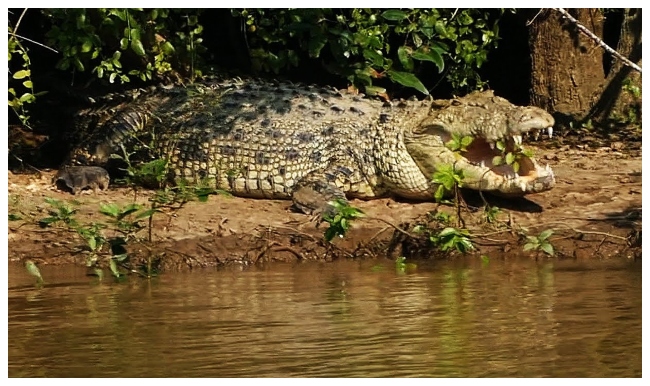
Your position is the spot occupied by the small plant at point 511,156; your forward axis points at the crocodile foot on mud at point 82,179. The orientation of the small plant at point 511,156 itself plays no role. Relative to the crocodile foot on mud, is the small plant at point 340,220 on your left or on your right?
left

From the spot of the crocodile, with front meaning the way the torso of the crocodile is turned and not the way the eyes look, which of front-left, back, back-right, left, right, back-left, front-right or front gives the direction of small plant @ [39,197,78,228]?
back-right

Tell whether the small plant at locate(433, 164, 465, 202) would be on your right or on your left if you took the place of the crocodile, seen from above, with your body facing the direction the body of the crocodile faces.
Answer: on your right

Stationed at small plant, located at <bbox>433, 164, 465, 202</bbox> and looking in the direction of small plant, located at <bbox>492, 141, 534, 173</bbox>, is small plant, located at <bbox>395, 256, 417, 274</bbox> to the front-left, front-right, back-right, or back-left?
back-right

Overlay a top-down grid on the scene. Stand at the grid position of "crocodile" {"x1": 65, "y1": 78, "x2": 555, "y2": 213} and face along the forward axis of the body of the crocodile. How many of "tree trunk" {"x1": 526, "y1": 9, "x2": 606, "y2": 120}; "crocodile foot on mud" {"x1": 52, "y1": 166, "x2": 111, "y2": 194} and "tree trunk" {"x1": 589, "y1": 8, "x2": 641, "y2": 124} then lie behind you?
1

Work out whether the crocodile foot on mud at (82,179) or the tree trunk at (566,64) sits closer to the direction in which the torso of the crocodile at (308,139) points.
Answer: the tree trunk

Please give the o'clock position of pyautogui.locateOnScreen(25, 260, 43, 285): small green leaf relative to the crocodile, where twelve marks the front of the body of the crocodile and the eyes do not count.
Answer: The small green leaf is roughly at 4 o'clock from the crocodile.

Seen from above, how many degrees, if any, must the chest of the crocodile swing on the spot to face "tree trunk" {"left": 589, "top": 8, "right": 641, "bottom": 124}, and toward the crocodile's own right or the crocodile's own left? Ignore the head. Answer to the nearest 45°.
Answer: approximately 45° to the crocodile's own left

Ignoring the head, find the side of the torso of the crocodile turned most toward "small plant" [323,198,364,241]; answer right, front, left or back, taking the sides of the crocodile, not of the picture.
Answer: right

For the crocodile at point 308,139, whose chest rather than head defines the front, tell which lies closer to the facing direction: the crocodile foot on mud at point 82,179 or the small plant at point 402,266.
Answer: the small plant

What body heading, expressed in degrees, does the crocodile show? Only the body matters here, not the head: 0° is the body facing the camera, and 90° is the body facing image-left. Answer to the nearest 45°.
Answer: approximately 270°

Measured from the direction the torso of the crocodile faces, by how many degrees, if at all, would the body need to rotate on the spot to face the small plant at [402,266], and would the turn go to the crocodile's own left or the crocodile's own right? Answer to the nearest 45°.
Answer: approximately 90° to the crocodile's own right
